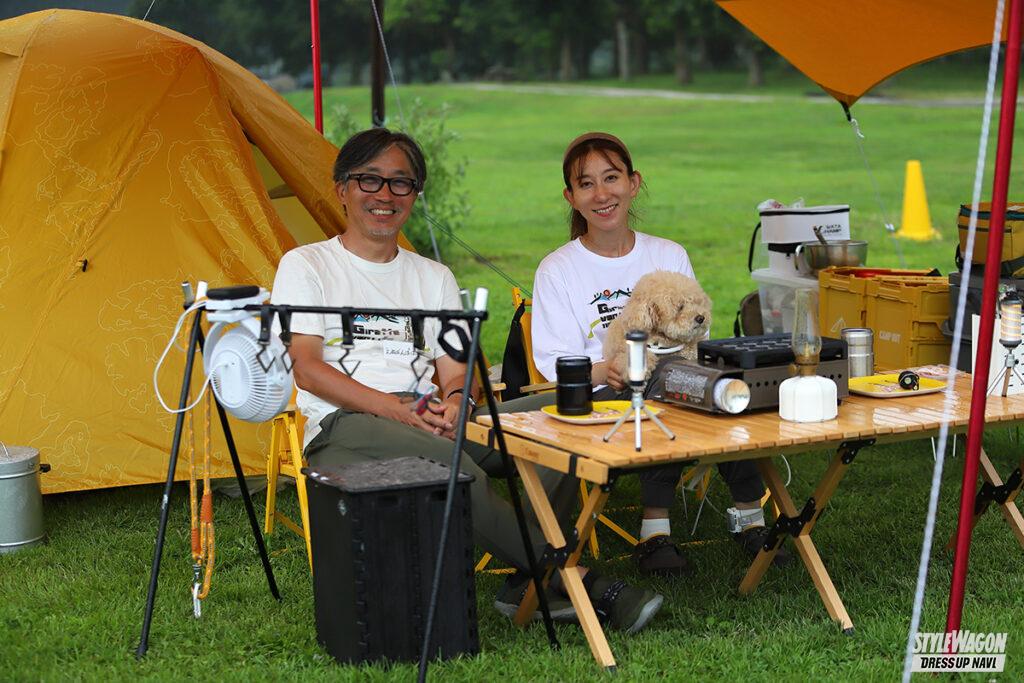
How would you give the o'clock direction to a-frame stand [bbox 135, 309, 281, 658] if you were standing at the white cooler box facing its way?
The a-frame stand is roughly at 1 o'clock from the white cooler box.

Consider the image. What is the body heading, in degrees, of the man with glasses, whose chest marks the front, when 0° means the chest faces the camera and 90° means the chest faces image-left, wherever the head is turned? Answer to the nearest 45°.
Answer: approximately 315°

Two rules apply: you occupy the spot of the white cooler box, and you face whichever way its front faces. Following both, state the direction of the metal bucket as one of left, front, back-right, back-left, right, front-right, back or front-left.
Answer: front-right

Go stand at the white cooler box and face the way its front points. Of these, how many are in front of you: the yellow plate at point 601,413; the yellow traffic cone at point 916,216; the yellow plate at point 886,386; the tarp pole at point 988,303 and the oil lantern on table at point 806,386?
4

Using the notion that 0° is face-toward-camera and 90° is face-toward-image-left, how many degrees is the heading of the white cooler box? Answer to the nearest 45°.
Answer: approximately 0°

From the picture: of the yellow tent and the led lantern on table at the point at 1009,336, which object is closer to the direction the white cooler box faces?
the led lantern on table

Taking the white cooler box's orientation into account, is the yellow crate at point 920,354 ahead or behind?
ahead

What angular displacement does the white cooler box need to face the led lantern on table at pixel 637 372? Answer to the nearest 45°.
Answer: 0° — it already faces it

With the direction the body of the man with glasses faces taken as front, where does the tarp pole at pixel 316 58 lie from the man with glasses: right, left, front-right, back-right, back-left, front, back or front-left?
back-left

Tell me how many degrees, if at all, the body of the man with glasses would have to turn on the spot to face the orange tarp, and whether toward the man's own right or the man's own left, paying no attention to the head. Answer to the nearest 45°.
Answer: approximately 90° to the man's own left

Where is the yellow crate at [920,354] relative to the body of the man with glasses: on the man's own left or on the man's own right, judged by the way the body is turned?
on the man's own left

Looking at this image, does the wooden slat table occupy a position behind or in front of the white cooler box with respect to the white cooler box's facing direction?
in front
